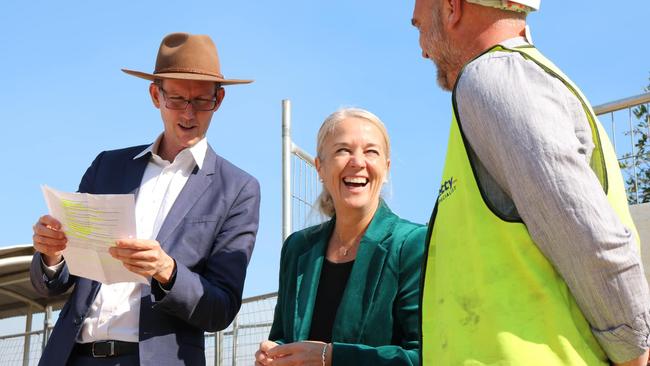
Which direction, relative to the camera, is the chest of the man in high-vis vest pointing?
to the viewer's left

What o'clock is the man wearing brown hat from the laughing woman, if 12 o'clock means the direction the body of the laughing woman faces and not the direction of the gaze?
The man wearing brown hat is roughly at 2 o'clock from the laughing woman.

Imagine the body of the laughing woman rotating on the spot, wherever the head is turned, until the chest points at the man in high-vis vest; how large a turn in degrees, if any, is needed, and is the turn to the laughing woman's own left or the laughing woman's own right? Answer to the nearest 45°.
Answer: approximately 45° to the laughing woman's own left

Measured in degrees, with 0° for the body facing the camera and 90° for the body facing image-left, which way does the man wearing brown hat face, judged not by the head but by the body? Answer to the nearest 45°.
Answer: approximately 45°

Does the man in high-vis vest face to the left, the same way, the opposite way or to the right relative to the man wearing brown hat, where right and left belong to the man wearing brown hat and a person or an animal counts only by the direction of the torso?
to the right

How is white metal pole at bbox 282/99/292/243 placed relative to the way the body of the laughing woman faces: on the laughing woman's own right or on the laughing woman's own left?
on the laughing woman's own right

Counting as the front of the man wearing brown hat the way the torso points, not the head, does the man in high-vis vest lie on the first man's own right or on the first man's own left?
on the first man's own left

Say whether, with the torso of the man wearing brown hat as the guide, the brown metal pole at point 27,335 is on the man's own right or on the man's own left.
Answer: on the man's own right

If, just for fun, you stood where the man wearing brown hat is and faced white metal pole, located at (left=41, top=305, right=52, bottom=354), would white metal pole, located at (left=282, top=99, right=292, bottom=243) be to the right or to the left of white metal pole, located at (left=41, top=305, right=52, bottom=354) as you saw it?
right
